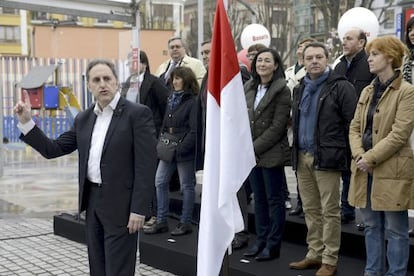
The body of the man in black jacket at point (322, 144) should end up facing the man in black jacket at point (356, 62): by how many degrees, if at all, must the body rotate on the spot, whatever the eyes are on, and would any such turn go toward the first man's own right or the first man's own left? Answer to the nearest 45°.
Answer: approximately 135° to the first man's own right

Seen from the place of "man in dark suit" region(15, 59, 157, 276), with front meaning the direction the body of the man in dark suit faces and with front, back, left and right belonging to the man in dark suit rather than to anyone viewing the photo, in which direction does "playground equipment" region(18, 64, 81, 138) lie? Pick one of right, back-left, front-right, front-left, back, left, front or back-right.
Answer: back-right

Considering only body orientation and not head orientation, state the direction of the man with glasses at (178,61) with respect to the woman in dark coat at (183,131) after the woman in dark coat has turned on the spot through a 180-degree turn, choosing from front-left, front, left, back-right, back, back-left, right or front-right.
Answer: front-left

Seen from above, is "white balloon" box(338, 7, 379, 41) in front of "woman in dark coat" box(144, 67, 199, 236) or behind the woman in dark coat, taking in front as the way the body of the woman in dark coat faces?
behind

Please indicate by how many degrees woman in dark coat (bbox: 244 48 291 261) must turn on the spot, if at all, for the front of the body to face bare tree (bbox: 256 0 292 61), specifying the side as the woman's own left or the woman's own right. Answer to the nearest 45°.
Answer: approximately 135° to the woman's own right

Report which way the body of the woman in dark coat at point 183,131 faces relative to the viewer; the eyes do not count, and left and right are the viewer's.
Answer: facing the viewer and to the left of the viewer

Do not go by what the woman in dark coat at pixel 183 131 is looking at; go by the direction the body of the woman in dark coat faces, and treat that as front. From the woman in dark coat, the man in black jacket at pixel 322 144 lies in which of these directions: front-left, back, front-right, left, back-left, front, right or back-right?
left
